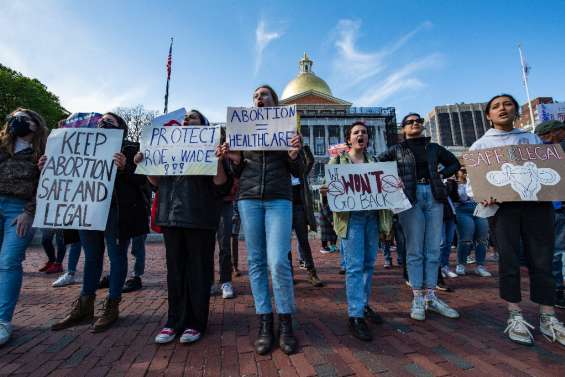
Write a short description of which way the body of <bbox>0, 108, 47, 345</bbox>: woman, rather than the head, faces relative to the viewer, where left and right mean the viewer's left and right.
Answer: facing the viewer

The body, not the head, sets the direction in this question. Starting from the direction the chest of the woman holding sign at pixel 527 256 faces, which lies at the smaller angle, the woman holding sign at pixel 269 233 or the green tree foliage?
the woman holding sign

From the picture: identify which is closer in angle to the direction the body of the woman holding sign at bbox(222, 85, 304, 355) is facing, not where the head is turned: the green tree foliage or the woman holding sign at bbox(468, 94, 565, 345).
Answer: the woman holding sign

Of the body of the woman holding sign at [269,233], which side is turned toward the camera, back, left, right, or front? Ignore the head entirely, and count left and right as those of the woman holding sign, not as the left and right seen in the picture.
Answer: front

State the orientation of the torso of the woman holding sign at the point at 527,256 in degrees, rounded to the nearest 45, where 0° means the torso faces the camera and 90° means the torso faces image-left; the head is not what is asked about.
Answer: approximately 0°

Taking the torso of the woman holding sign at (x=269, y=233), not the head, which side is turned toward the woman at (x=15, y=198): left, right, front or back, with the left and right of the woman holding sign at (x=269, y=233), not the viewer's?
right

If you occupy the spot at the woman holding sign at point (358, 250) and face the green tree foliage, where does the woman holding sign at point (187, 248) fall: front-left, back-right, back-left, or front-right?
front-left

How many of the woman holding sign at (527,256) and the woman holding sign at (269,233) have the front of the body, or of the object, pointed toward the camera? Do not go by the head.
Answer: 2

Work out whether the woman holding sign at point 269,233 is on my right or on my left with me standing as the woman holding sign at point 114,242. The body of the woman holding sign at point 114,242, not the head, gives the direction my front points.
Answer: on my left

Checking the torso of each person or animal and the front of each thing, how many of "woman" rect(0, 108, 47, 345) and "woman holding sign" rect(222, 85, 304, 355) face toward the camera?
2

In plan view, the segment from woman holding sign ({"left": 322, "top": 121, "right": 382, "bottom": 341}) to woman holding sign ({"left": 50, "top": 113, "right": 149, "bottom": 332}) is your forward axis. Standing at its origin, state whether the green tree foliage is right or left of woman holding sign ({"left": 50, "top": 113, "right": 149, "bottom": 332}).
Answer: right

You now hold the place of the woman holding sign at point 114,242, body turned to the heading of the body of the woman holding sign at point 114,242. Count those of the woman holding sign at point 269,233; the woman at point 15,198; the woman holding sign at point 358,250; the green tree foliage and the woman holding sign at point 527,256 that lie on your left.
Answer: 3

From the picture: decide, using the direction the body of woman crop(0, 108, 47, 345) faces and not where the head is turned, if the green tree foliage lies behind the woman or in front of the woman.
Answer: behind

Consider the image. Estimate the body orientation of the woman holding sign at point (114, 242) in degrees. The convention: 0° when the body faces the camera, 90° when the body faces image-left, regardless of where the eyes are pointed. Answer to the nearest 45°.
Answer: approximately 45°

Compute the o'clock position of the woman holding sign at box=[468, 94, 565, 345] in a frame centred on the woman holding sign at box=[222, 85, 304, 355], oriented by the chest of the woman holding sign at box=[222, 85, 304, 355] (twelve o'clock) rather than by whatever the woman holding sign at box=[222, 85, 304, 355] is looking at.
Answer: the woman holding sign at box=[468, 94, 565, 345] is roughly at 9 o'clock from the woman holding sign at box=[222, 85, 304, 355].

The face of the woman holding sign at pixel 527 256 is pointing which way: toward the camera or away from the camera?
toward the camera

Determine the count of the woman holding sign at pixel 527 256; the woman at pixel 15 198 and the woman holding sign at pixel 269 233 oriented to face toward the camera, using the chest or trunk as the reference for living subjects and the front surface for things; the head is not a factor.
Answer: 3
